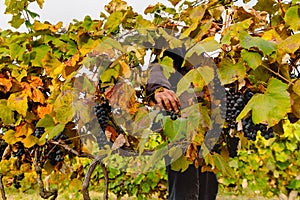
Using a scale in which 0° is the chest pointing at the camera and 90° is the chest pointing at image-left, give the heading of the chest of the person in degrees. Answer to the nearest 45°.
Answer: approximately 0°

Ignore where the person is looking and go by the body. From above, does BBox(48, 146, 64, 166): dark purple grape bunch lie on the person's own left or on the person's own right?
on the person's own right
